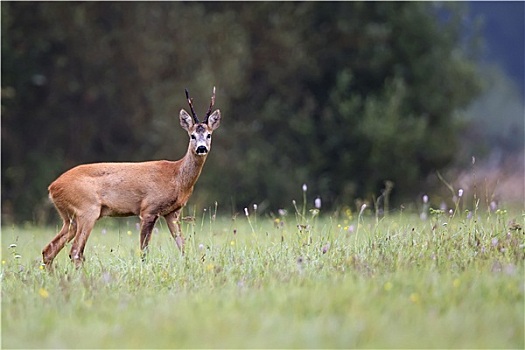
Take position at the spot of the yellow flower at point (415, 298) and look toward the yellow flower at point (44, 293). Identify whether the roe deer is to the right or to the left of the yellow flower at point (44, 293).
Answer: right

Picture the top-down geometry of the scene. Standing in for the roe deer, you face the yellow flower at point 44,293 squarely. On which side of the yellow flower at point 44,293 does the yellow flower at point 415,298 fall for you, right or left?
left

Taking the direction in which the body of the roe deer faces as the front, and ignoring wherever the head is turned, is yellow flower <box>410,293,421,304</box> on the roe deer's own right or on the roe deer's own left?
on the roe deer's own right

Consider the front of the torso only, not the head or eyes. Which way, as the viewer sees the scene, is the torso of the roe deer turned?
to the viewer's right

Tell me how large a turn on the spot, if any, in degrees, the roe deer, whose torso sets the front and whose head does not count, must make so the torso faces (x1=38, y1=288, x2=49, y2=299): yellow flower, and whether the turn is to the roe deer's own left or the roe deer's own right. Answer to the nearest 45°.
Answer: approximately 90° to the roe deer's own right
